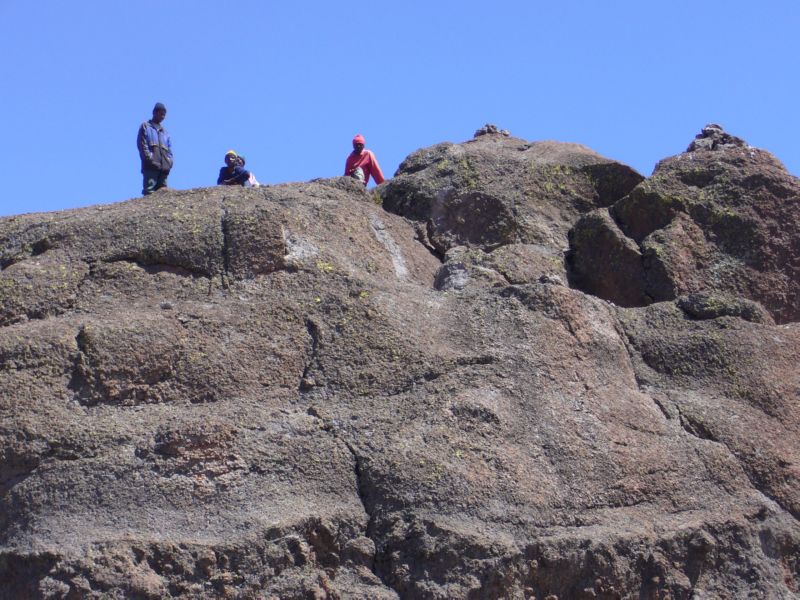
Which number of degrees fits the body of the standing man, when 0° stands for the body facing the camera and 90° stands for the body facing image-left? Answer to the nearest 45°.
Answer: approximately 315°

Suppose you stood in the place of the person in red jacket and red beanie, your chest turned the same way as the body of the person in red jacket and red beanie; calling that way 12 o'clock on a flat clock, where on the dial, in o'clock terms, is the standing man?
The standing man is roughly at 3 o'clock from the person in red jacket and red beanie.

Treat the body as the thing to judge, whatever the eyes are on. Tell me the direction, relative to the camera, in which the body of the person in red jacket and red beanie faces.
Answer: toward the camera

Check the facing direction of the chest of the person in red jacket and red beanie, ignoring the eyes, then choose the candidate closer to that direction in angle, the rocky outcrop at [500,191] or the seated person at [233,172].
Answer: the rocky outcrop

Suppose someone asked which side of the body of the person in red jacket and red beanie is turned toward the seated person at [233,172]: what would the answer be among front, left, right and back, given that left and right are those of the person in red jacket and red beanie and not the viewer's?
right

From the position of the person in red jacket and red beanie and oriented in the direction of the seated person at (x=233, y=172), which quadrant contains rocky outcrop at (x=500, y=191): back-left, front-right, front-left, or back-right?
back-left

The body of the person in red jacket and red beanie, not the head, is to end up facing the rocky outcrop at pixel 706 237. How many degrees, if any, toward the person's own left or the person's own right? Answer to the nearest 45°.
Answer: approximately 45° to the person's own left

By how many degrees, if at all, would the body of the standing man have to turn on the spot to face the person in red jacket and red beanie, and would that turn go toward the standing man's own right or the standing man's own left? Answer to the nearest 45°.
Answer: approximately 45° to the standing man's own left

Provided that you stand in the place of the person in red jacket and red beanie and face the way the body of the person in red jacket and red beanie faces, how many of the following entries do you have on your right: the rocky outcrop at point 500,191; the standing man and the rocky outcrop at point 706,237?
1

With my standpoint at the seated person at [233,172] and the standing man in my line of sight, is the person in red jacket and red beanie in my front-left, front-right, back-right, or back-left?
back-right

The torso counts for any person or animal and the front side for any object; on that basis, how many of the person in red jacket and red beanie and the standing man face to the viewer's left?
0

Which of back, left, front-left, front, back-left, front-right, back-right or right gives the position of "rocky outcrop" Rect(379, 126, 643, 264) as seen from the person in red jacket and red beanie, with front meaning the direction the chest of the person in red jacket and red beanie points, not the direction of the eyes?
front-left
